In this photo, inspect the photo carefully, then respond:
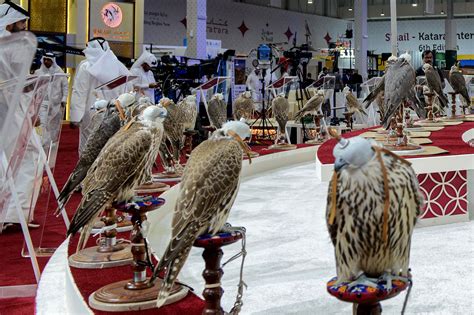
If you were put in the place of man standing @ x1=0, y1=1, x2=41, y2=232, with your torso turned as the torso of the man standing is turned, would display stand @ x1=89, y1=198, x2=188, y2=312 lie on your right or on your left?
on your right

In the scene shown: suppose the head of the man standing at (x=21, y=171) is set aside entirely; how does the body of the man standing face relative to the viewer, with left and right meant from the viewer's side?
facing to the right of the viewer

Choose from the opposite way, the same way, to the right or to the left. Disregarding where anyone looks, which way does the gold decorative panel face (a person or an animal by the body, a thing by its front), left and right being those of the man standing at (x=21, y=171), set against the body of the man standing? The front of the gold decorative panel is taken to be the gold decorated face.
to the right

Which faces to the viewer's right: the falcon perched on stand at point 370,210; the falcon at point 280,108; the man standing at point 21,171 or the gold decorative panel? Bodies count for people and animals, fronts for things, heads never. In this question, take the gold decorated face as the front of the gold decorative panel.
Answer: the man standing

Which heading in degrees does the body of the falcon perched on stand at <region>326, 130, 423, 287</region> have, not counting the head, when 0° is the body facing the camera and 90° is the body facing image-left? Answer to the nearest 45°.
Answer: approximately 45°

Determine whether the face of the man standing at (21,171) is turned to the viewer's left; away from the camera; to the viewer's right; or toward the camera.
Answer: to the viewer's right

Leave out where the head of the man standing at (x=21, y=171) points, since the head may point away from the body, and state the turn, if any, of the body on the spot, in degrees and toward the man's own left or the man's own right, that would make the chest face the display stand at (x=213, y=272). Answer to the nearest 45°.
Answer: approximately 90° to the man's own right

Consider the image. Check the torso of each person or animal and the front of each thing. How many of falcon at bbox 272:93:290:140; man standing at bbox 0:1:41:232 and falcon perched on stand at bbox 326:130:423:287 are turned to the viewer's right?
1
